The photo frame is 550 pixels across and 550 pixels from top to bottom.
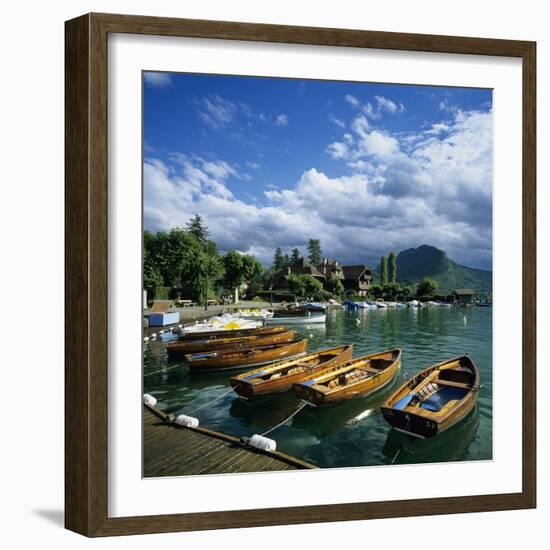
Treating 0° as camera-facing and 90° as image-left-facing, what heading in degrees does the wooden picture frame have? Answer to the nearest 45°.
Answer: approximately 315°

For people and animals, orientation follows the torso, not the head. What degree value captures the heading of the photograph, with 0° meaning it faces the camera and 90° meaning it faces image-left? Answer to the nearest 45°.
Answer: approximately 315°
